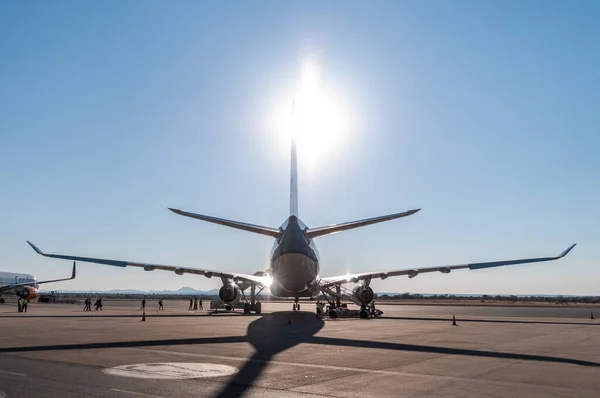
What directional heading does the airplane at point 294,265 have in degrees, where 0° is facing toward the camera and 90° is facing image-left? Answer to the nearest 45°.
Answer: approximately 180°
